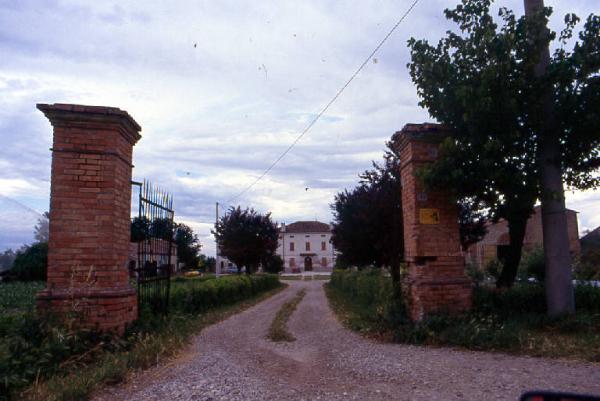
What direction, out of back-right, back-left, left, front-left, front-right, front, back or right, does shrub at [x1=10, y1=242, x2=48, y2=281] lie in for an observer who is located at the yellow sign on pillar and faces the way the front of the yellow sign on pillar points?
back-right

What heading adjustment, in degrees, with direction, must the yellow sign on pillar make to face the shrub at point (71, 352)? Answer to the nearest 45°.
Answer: approximately 45° to its right

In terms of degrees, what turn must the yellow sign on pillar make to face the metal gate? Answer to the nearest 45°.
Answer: approximately 90° to its right

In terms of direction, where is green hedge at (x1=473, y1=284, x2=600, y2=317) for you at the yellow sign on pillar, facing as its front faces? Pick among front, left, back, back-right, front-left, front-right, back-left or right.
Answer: back-left

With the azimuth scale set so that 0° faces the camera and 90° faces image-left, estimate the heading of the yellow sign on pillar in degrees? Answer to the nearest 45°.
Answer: approximately 0°

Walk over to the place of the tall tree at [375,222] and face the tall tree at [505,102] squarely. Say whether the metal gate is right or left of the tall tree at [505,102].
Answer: right

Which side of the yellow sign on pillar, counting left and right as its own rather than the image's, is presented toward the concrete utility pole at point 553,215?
left

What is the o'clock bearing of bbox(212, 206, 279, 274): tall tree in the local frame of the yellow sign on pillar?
The tall tree is roughly at 5 o'clock from the yellow sign on pillar.
